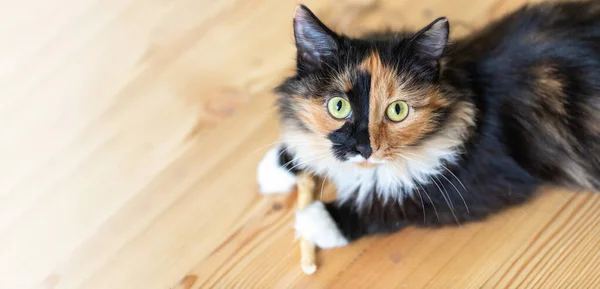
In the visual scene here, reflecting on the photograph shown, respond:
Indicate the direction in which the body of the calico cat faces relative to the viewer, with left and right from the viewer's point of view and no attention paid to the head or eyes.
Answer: facing the viewer and to the left of the viewer
